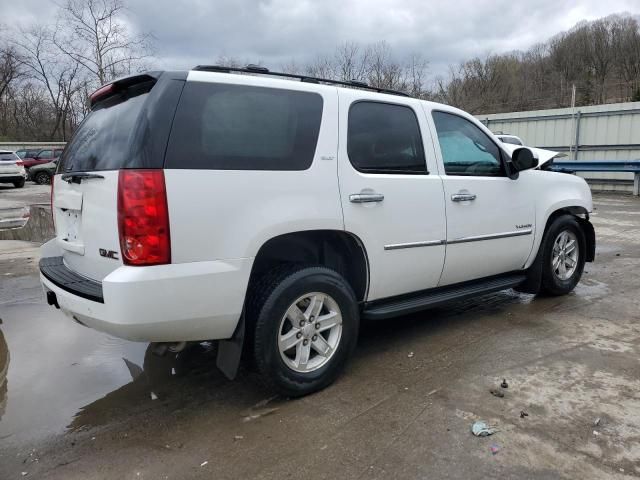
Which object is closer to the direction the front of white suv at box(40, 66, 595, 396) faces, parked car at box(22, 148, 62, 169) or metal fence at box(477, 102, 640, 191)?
the metal fence

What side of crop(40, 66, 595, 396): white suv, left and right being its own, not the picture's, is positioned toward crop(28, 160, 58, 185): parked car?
left

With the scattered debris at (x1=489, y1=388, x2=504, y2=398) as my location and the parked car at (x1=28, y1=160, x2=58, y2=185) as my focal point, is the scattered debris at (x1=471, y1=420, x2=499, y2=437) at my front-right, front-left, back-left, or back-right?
back-left

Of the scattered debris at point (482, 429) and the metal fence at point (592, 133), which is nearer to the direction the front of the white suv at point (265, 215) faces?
the metal fence

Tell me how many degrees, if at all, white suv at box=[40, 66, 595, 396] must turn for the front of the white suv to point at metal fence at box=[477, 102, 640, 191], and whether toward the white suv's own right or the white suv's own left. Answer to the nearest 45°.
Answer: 0° — it already faces it

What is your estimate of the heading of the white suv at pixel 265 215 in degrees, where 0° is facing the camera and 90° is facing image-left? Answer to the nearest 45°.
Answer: approximately 225°

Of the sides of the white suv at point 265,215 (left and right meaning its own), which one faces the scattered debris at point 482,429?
right
